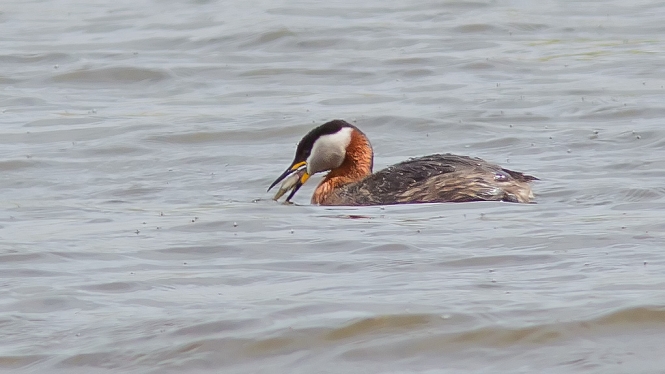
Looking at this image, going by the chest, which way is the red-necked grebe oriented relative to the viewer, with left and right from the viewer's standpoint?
facing to the left of the viewer
